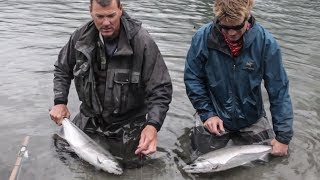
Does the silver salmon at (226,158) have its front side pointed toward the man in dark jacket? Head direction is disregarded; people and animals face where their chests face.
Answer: yes

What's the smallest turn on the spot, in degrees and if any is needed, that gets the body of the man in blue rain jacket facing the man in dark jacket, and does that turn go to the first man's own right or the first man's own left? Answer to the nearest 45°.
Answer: approximately 90° to the first man's own right

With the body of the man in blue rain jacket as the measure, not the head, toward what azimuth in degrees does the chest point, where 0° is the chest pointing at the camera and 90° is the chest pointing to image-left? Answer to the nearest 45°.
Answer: approximately 0°

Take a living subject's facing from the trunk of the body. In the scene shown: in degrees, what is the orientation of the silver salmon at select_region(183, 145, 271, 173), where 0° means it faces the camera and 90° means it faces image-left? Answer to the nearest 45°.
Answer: approximately 90°

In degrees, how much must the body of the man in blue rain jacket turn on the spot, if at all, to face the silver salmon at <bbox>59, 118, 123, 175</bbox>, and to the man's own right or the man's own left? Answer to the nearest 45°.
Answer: approximately 45° to the man's own right
